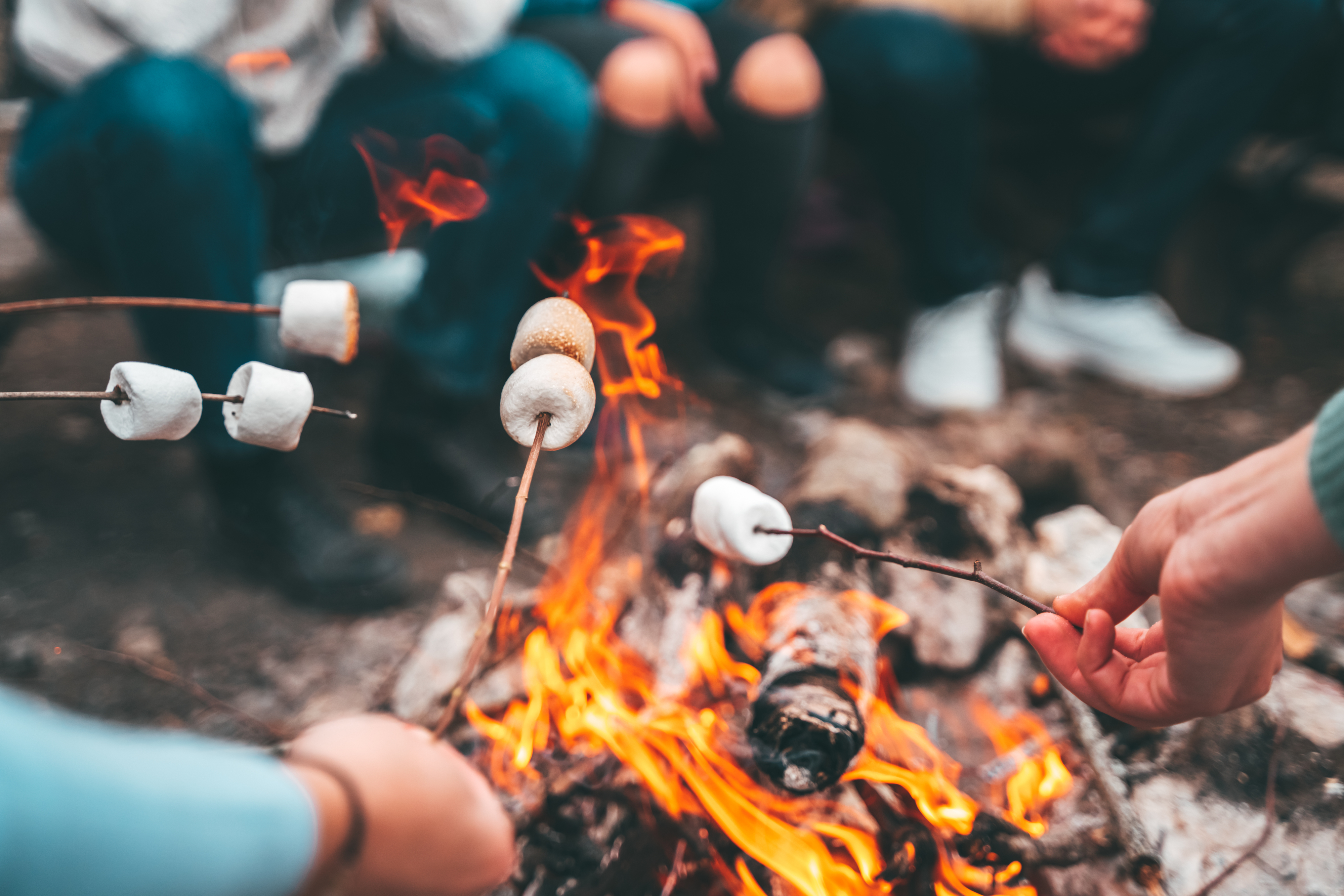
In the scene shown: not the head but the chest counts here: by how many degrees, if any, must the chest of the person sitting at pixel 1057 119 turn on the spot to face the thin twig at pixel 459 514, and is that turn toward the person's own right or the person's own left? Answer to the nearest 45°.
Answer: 0° — they already face it

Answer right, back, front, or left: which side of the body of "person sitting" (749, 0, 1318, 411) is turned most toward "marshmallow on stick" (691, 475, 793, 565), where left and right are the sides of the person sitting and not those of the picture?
front

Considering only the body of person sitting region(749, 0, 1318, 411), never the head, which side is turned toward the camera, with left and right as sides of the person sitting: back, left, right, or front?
front

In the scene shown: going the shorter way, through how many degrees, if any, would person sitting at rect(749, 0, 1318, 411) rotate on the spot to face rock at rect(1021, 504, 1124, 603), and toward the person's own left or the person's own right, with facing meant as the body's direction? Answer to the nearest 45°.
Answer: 0° — they already face it

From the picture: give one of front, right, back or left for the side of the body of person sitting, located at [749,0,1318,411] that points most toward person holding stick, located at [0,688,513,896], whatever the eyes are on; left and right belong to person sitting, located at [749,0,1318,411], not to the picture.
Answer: front

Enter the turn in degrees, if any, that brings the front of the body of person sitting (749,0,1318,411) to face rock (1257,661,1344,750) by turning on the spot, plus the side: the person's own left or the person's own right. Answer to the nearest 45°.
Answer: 0° — they already face it

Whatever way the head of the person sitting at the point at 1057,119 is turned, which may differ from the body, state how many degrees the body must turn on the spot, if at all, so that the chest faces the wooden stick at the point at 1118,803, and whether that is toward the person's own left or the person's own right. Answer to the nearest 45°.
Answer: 0° — they already face it

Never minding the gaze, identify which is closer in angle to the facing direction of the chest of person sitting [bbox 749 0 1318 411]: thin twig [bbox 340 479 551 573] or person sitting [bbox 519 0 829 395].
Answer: the thin twig

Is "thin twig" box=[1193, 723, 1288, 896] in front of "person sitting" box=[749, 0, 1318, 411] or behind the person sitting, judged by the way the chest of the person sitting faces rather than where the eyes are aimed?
in front

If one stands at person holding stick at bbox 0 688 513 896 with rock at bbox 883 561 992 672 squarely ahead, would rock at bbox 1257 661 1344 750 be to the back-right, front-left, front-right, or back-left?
front-right

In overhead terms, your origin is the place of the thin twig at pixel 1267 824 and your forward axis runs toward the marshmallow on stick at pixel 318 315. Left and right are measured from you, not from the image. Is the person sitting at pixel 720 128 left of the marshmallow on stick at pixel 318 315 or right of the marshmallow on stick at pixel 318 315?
right

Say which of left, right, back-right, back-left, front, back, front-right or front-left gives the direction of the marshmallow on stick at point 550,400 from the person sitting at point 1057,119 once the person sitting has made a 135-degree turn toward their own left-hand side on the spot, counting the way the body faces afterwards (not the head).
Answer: back-right
